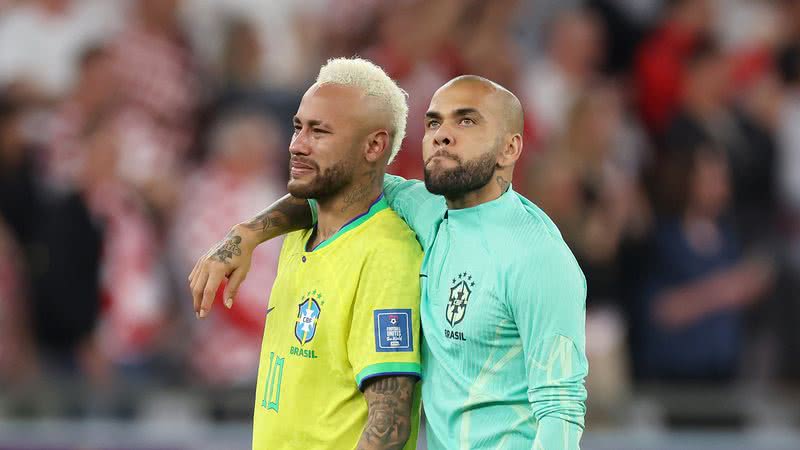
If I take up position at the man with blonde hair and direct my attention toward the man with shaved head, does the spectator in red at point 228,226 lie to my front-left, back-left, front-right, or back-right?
back-left

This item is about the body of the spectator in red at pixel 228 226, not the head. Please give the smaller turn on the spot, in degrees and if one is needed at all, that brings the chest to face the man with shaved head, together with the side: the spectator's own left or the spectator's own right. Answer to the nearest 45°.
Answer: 0° — they already face them

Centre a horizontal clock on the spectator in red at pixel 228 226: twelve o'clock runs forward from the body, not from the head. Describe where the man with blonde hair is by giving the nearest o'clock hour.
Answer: The man with blonde hair is roughly at 12 o'clock from the spectator in red.

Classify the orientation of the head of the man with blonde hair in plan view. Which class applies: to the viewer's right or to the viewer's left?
to the viewer's left

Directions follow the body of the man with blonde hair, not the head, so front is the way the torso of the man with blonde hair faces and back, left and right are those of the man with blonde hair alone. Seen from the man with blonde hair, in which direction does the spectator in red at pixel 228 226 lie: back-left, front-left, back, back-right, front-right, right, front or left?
back-right
